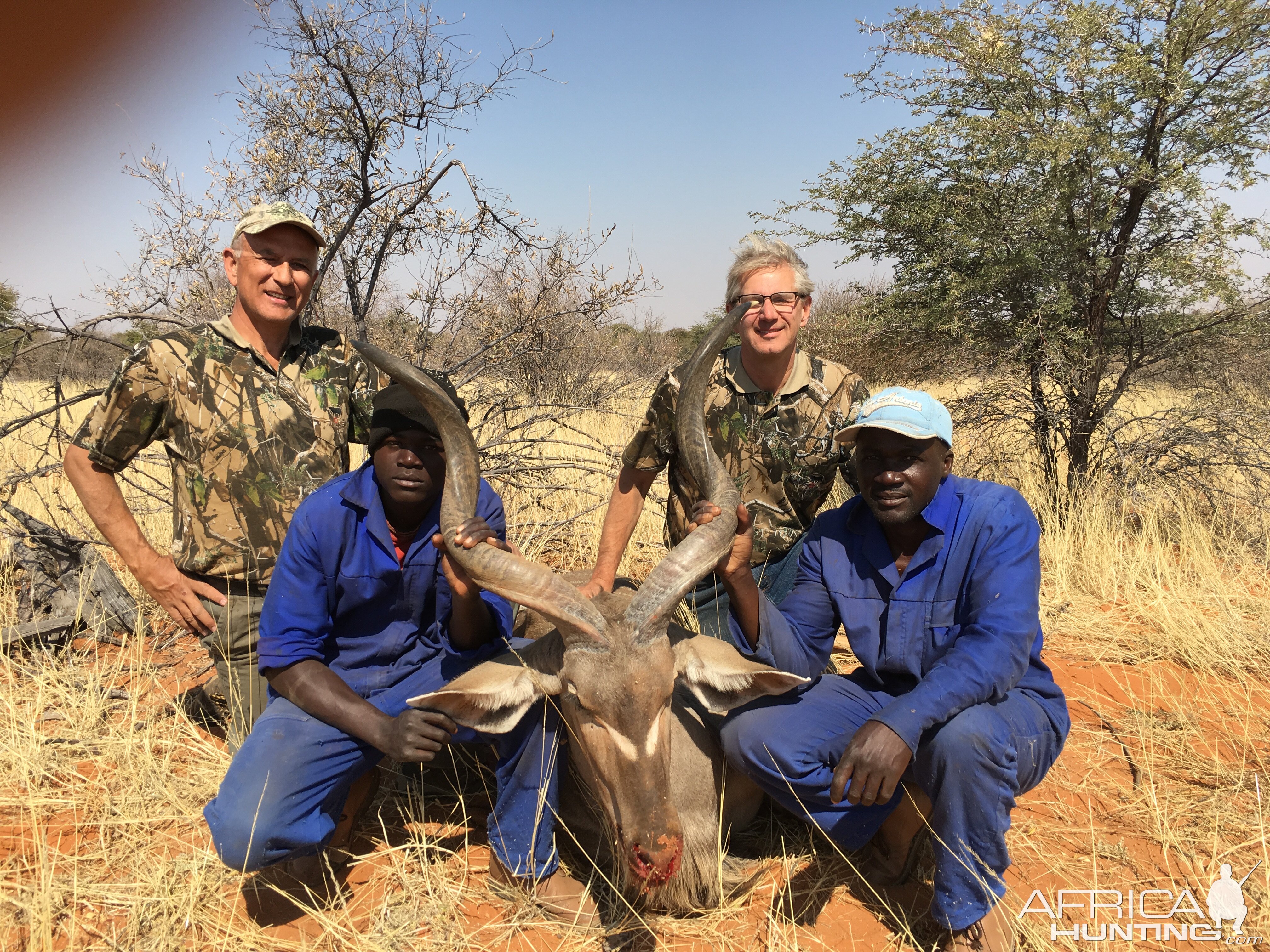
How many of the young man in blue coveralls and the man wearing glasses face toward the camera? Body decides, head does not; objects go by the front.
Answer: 2

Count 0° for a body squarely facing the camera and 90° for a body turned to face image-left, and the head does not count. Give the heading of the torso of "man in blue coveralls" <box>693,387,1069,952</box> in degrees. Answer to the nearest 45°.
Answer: approximately 45°

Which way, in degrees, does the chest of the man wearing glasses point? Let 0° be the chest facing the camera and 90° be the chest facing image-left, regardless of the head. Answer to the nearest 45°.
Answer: approximately 0°

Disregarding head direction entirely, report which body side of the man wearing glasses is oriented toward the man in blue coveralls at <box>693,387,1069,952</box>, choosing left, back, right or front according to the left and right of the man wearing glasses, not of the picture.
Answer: front

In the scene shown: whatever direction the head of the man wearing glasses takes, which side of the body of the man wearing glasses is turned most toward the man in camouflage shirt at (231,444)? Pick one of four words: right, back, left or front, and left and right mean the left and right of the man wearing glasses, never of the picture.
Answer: right

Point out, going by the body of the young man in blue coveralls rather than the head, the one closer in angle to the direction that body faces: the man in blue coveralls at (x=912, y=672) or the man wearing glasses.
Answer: the man in blue coveralls

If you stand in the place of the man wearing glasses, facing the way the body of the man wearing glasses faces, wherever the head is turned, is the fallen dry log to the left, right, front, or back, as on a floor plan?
right

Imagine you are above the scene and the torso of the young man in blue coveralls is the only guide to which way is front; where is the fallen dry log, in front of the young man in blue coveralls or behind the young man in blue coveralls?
behind

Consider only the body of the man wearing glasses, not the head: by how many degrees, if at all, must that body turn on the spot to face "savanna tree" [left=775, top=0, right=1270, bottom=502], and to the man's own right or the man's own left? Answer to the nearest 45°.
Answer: approximately 135° to the man's own left

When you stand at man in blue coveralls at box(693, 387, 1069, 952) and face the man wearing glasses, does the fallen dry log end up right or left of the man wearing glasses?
left
